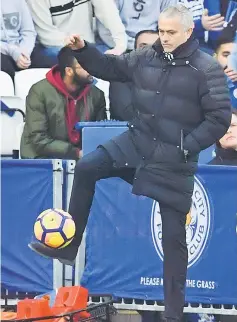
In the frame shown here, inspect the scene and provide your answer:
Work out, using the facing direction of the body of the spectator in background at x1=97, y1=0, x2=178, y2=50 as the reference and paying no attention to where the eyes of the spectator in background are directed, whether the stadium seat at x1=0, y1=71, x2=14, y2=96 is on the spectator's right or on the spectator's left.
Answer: on the spectator's right

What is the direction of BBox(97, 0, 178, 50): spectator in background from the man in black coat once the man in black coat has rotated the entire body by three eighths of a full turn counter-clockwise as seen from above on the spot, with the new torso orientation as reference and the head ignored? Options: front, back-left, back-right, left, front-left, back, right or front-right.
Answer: left

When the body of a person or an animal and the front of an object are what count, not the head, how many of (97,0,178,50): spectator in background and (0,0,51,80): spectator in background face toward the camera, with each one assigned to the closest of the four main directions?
2

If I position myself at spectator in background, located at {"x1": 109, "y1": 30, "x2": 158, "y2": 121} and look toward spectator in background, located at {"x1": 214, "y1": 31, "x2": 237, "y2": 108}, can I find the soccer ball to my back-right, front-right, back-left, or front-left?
back-right

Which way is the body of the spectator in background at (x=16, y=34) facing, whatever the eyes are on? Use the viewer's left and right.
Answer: facing the viewer

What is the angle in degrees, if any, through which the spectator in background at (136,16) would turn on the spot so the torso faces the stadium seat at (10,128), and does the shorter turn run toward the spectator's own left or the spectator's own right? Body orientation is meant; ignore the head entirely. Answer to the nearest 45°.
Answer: approximately 45° to the spectator's own right

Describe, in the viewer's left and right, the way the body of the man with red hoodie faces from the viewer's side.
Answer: facing the viewer and to the right of the viewer

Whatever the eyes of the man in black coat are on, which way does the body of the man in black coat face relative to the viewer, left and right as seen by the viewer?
facing the viewer and to the left of the viewer

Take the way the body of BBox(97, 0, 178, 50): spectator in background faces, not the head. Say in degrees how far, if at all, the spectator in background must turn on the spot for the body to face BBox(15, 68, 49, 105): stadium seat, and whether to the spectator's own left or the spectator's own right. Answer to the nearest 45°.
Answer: approximately 90° to the spectator's own right

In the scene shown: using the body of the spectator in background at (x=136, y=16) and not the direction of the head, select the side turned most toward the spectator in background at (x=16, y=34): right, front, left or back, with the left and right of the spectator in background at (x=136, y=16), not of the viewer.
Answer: right

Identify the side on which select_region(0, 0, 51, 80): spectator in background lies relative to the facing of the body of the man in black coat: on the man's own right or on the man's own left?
on the man's own right

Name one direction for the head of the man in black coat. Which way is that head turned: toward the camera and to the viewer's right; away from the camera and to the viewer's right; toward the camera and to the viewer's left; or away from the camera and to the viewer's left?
toward the camera and to the viewer's left

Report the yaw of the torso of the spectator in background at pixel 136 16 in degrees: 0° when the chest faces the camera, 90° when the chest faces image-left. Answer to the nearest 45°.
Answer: approximately 0°
